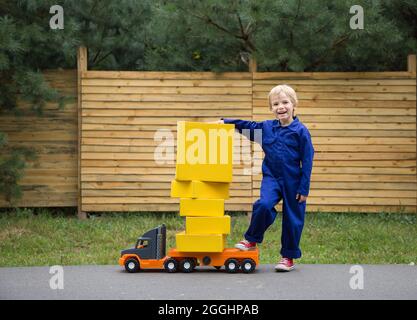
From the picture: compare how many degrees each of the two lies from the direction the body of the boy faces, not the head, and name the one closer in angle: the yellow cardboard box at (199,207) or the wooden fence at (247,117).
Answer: the yellow cardboard box

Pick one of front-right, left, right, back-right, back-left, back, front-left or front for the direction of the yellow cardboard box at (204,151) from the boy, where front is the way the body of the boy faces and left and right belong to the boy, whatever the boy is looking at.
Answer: front-right

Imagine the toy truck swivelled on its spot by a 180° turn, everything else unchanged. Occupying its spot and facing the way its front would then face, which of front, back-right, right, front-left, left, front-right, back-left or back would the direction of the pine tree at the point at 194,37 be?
left

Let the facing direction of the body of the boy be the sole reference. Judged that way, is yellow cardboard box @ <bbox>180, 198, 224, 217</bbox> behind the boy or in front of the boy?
in front

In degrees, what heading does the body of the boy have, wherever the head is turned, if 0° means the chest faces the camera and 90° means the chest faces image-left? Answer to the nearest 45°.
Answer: approximately 45°

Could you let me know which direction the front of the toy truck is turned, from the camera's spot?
facing to the left of the viewer
